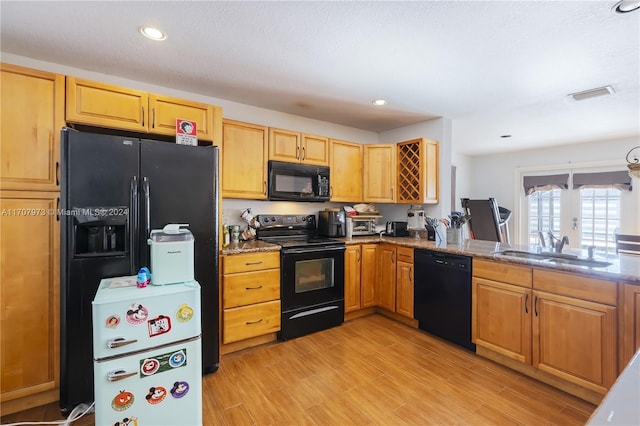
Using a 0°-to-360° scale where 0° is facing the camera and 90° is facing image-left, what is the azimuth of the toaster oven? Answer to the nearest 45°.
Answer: approximately 0°

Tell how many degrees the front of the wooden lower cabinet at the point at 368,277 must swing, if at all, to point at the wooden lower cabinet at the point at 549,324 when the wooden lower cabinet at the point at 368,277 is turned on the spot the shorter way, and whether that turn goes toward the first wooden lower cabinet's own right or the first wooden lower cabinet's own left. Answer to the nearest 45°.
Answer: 0° — it already faces it

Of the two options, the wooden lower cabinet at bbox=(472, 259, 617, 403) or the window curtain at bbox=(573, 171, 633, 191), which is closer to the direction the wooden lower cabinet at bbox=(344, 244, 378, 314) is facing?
the wooden lower cabinet

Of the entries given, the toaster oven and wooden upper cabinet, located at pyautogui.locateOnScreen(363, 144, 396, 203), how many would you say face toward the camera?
2

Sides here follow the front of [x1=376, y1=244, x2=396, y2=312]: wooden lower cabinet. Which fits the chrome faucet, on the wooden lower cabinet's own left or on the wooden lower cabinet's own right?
on the wooden lower cabinet's own left

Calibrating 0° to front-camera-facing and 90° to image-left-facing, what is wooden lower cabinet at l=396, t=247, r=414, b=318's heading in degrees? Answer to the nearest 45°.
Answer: approximately 45°

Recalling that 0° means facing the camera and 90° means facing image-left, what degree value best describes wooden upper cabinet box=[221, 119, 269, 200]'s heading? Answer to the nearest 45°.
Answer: approximately 315°

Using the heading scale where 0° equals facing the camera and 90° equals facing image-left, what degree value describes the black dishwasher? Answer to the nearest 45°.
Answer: approximately 45°

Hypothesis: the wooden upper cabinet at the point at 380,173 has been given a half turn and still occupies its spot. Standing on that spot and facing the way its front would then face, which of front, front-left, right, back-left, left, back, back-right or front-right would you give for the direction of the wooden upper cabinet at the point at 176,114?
back-left

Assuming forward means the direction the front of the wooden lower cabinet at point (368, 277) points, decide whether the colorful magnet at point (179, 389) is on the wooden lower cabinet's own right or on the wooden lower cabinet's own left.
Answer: on the wooden lower cabinet's own right

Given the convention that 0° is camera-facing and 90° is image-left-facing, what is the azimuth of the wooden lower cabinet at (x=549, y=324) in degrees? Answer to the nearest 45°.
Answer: approximately 45°

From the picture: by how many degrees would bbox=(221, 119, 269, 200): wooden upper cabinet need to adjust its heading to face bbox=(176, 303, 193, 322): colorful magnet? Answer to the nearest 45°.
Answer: approximately 45° to its right

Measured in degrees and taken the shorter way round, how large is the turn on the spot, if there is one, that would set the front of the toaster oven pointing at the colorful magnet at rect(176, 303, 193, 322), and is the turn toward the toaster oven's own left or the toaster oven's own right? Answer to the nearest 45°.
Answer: approximately 45° to the toaster oven's own right

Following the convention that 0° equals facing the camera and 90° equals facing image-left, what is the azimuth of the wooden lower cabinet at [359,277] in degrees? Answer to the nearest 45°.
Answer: approximately 315°
